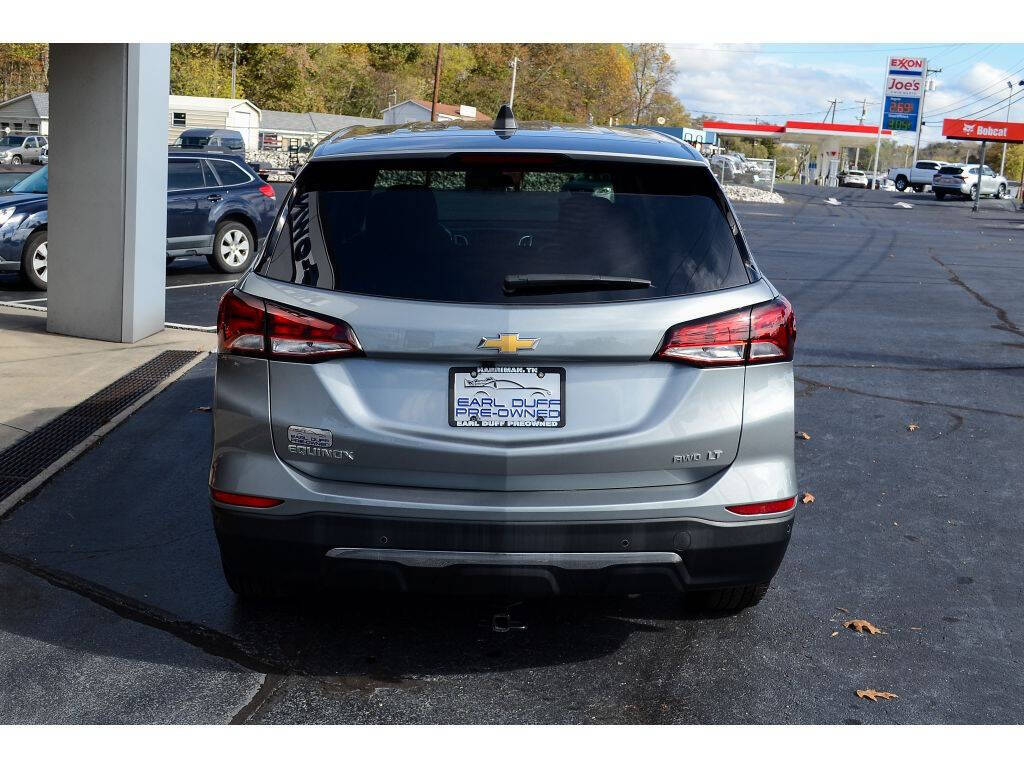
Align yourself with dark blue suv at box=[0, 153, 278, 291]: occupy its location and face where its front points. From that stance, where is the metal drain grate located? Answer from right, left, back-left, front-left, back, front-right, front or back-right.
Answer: front-left

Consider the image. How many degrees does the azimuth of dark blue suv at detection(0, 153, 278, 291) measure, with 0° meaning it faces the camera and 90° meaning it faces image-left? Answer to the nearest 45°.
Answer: approximately 45°

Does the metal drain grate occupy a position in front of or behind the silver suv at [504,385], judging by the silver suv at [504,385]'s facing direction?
in front

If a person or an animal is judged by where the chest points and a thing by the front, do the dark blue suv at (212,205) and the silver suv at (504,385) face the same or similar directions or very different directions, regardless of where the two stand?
very different directions

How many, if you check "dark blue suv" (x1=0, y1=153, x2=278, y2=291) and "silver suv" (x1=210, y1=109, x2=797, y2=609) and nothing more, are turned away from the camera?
1

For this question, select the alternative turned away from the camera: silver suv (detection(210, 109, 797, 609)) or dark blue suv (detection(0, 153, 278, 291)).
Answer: the silver suv

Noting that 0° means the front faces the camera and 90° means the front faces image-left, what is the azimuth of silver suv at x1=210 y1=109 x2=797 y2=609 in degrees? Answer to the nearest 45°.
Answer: approximately 180°

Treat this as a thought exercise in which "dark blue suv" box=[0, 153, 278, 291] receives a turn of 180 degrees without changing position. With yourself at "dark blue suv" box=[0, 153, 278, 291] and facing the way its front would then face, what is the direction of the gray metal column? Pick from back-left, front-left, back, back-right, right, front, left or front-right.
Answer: back-right
